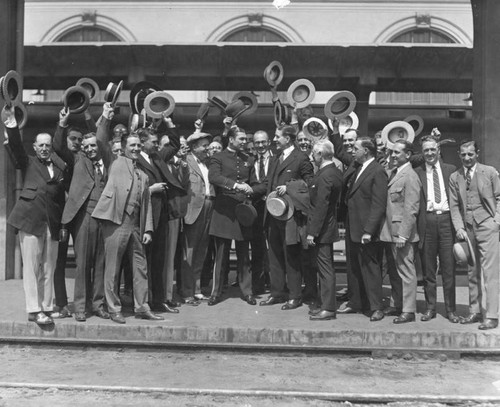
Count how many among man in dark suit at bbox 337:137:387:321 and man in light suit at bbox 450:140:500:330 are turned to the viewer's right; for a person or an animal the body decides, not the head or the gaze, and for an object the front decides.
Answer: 0

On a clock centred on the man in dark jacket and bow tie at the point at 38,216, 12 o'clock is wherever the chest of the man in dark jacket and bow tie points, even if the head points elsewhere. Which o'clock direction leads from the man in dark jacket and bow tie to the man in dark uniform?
The man in dark uniform is roughly at 10 o'clock from the man in dark jacket and bow tie.

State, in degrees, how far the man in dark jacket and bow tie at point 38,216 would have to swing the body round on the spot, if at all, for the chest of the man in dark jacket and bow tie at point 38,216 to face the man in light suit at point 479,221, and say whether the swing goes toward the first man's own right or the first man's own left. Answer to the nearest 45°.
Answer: approximately 45° to the first man's own left

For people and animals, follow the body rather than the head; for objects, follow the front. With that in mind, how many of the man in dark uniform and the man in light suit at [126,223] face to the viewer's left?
0

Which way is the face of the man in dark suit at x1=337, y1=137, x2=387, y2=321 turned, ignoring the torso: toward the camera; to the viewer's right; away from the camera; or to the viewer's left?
to the viewer's left

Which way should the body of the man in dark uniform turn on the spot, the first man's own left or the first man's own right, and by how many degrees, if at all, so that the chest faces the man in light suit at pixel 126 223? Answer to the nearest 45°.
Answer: approximately 90° to the first man's own right

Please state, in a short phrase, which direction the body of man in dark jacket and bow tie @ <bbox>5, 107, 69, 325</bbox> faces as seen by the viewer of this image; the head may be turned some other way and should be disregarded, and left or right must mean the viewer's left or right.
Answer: facing the viewer and to the right of the viewer

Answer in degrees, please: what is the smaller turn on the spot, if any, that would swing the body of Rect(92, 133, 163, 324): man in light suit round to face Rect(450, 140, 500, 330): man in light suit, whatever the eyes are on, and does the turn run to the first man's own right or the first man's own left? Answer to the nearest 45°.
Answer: approximately 45° to the first man's own left

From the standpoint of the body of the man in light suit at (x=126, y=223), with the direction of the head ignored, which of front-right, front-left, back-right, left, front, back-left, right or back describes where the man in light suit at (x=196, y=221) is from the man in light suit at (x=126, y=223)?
left

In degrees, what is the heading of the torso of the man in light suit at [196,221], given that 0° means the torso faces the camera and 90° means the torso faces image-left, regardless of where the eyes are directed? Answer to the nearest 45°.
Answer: approximately 315°
